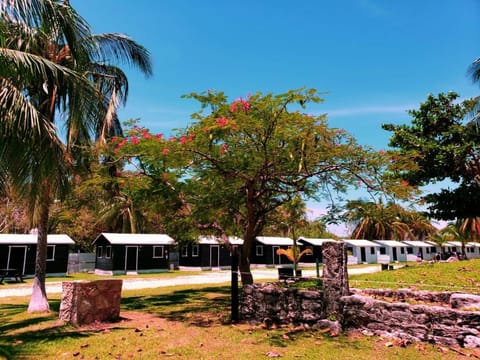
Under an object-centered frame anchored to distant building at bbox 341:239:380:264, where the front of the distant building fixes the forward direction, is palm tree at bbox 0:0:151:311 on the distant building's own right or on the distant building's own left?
on the distant building's own right

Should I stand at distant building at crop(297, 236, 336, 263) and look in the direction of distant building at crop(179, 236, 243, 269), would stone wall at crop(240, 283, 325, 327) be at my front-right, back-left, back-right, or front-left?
front-left

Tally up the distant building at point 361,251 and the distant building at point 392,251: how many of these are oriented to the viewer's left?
0

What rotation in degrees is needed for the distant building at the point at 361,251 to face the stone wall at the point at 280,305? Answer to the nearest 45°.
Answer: approximately 45° to its right

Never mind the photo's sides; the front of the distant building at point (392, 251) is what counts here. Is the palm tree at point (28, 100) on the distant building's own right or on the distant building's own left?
on the distant building's own right

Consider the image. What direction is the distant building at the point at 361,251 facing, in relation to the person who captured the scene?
facing the viewer and to the right of the viewer

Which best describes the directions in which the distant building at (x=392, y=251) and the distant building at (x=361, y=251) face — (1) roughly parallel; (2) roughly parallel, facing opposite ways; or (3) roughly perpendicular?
roughly parallel

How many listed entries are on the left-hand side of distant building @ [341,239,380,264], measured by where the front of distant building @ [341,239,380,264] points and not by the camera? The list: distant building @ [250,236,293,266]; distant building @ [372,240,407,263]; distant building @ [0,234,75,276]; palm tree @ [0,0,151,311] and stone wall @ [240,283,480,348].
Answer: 1

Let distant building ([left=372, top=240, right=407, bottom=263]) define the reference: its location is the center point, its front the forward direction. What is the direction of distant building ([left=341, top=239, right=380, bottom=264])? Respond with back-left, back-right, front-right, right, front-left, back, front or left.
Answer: right

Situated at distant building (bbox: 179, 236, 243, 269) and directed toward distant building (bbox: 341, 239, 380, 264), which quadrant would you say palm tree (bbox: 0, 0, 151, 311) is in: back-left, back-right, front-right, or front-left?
back-right

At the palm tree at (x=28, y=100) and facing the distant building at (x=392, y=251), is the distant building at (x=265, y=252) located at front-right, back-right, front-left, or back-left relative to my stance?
front-left

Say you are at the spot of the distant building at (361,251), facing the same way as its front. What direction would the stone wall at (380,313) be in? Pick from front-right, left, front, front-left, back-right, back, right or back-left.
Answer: front-right

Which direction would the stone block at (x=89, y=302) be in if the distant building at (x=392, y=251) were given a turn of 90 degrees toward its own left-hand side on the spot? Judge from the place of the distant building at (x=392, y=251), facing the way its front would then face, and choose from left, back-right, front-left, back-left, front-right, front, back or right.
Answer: back-right

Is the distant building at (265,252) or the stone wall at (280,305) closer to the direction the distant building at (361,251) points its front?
the stone wall

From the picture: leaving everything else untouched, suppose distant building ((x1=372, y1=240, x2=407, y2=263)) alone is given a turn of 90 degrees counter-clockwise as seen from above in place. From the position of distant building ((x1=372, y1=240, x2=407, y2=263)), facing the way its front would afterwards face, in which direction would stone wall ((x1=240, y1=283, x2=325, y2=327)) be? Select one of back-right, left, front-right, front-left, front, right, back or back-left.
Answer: back-right

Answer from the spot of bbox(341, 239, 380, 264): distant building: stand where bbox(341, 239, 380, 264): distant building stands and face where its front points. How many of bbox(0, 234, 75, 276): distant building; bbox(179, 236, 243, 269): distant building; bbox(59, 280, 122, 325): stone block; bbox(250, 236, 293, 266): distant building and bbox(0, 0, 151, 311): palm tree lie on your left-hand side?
0

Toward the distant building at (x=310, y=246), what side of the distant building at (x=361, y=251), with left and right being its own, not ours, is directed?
right

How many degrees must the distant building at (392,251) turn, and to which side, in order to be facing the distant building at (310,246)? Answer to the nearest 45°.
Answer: approximately 90° to its right

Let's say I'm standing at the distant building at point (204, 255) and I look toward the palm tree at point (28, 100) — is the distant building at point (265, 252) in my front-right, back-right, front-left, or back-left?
back-left
